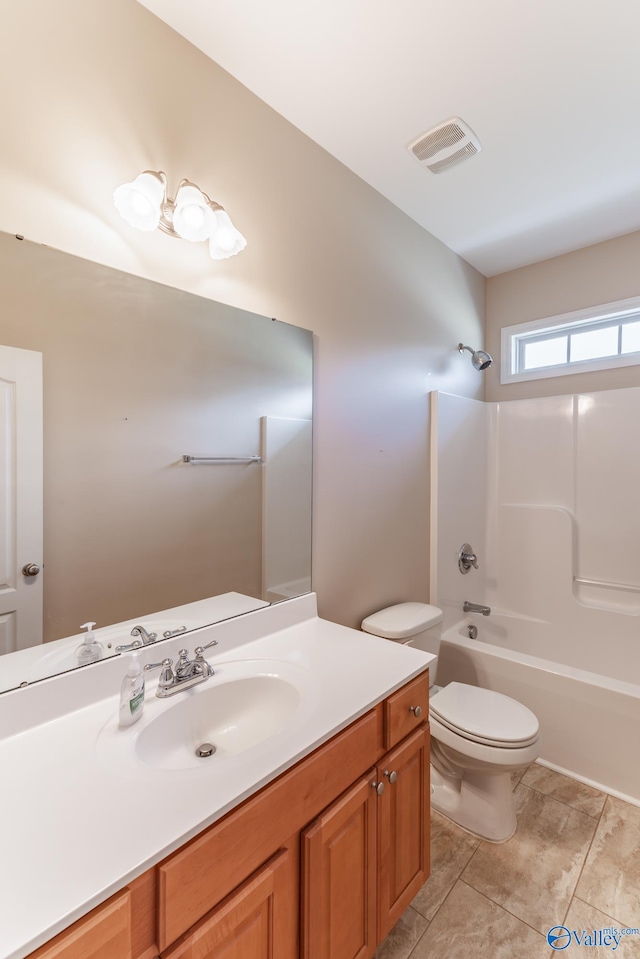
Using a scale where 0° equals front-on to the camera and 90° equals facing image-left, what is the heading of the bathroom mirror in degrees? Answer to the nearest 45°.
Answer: approximately 315°

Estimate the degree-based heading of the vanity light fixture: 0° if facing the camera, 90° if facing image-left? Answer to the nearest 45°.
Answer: approximately 315°

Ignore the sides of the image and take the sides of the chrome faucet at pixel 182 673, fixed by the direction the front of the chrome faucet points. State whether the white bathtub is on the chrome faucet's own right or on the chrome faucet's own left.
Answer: on the chrome faucet's own left

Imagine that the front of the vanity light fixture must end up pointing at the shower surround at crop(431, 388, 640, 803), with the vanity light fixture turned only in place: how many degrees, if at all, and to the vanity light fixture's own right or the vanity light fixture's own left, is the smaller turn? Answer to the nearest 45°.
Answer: approximately 45° to the vanity light fixture's own left

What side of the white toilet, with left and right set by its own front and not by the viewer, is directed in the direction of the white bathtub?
left

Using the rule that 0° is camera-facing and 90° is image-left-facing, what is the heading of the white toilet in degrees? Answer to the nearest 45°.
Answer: approximately 315°
